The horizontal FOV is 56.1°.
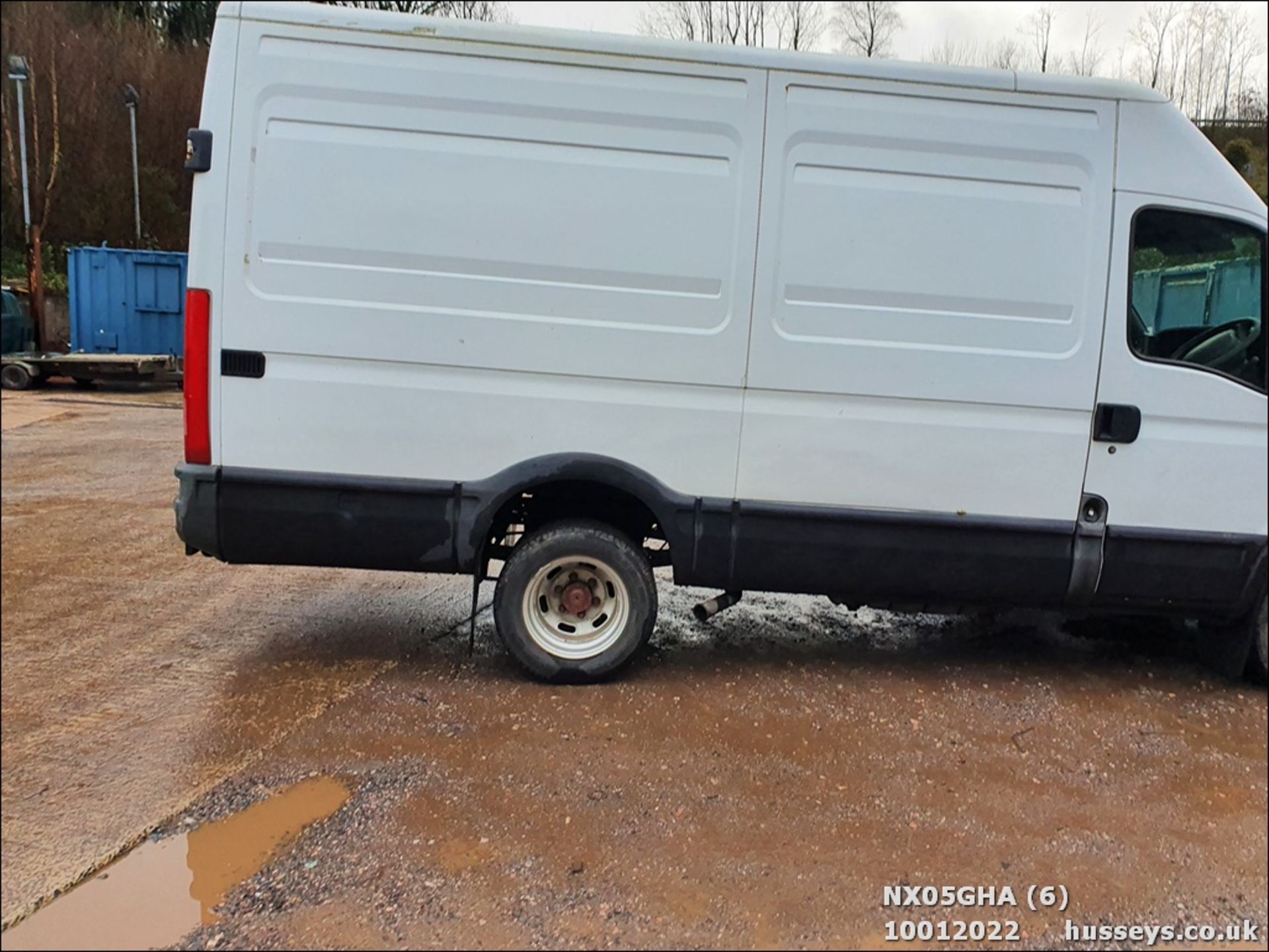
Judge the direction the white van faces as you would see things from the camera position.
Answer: facing to the right of the viewer
